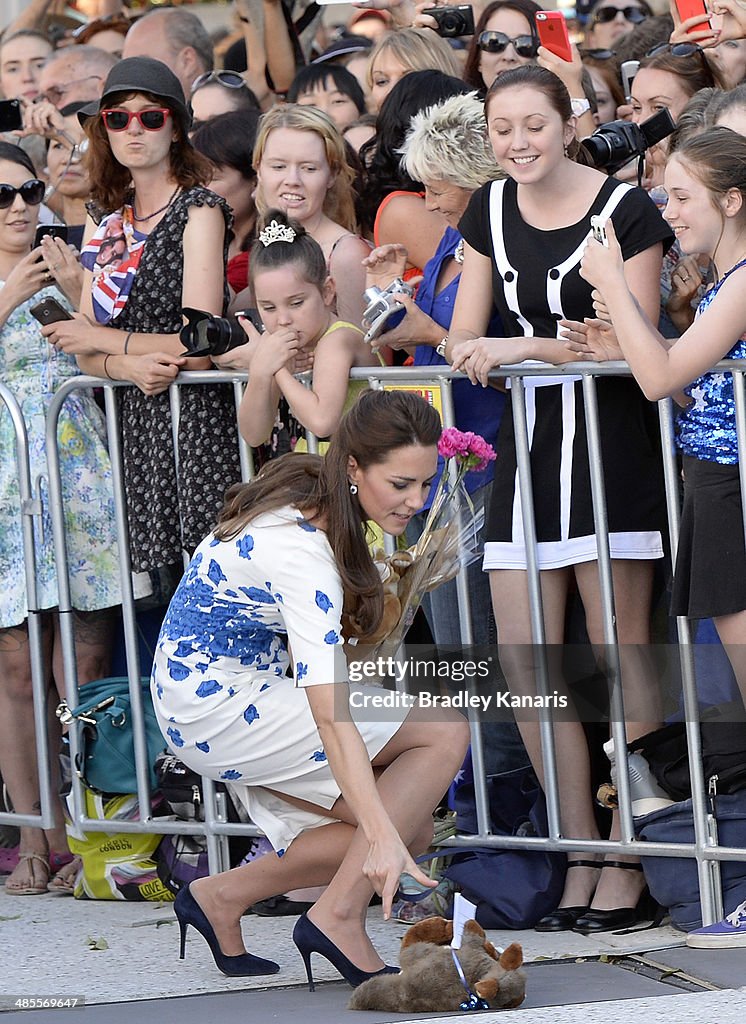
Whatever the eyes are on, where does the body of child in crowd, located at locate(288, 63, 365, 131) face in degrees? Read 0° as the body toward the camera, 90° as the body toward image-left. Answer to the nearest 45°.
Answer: approximately 0°

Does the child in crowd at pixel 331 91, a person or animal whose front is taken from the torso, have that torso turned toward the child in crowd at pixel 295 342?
yes

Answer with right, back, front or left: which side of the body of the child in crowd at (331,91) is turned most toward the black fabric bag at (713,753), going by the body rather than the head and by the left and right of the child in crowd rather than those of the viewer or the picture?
front

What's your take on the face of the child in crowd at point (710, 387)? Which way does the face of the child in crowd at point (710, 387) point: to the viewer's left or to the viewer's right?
to the viewer's left

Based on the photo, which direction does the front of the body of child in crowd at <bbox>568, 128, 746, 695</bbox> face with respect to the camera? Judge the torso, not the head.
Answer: to the viewer's left

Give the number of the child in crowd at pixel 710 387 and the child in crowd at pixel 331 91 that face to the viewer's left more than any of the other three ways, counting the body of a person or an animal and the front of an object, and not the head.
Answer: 1

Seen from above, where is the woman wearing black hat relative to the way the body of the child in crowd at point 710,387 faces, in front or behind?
in front

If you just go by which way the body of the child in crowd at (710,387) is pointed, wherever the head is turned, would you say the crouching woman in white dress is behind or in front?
in front

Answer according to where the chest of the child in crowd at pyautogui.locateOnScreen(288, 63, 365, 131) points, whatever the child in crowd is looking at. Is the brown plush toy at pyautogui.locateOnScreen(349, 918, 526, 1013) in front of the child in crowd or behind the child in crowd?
in front
